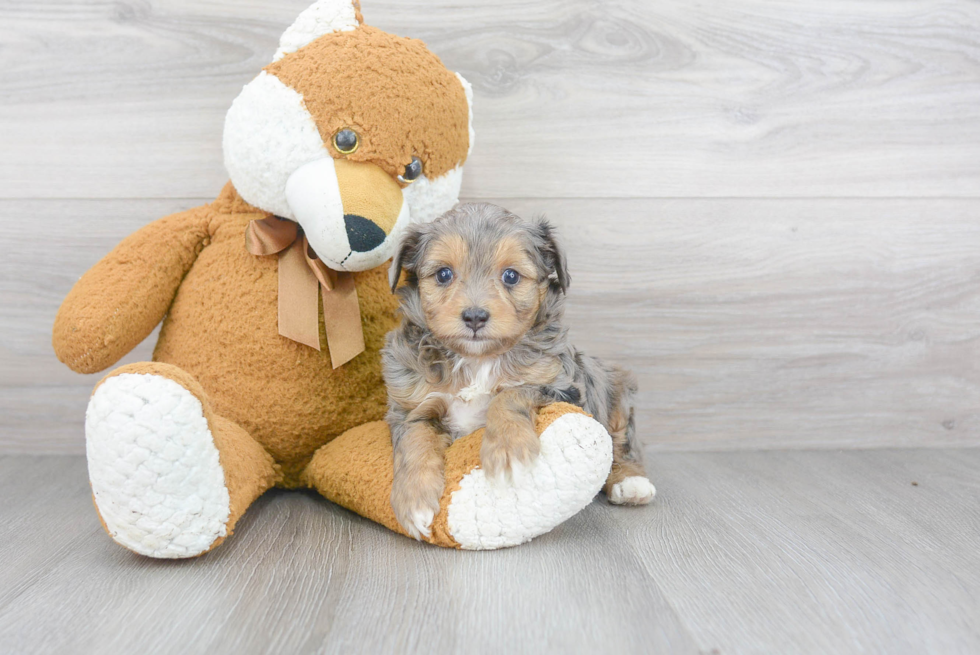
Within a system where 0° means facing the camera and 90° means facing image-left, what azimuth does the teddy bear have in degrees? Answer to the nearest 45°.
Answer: approximately 0°
